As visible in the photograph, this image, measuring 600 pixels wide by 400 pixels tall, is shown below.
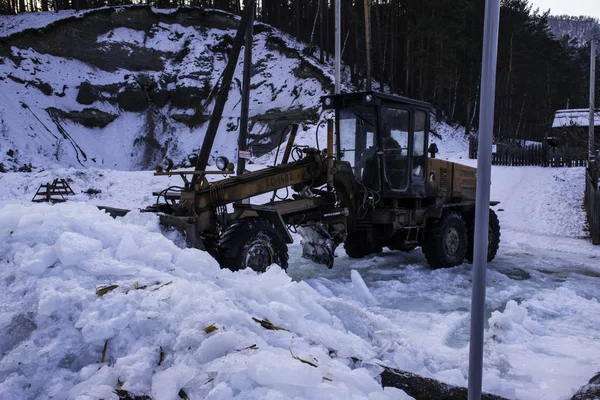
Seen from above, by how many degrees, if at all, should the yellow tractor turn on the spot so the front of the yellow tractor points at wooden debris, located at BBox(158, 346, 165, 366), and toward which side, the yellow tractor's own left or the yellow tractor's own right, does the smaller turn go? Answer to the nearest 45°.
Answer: approximately 45° to the yellow tractor's own left

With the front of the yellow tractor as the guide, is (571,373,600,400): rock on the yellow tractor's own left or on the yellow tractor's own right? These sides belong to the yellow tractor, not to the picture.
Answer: on the yellow tractor's own left

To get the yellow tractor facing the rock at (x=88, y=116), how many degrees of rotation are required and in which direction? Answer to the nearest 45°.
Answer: approximately 90° to its right

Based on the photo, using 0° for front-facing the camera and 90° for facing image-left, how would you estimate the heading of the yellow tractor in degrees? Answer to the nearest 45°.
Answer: approximately 45°
